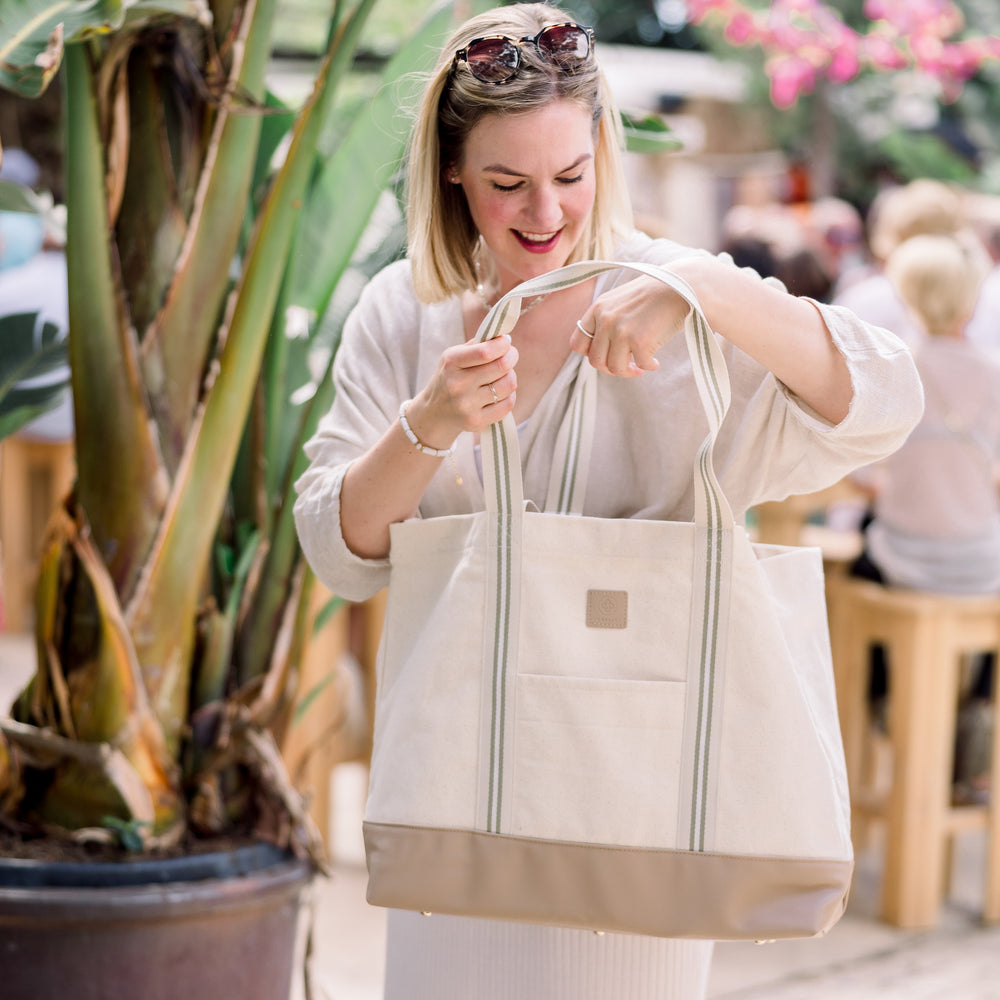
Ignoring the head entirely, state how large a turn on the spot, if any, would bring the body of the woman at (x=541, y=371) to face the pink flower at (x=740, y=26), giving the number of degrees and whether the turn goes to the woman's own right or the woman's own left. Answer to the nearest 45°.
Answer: approximately 180°

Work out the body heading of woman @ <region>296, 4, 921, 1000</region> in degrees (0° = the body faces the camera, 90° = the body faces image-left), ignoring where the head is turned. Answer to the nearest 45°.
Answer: approximately 0°

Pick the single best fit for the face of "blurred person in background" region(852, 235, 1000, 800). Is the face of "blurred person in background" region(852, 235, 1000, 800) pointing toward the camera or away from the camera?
away from the camera

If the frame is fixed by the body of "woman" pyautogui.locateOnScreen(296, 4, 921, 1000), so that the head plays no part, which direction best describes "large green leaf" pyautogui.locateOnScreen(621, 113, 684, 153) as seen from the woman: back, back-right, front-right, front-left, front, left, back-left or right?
back

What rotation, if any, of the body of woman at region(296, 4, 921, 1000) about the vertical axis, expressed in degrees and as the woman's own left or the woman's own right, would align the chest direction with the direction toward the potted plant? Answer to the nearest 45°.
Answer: approximately 135° to the woman's own right

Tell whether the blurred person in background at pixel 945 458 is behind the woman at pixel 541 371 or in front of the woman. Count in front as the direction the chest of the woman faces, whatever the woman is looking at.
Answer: behind

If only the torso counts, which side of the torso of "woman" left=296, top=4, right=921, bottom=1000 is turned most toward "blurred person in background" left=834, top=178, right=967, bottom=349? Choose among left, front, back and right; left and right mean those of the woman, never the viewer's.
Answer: back
